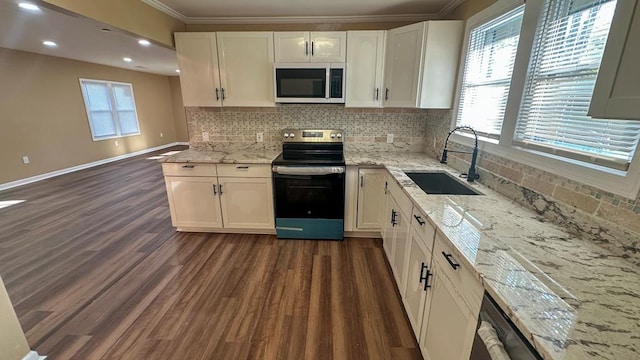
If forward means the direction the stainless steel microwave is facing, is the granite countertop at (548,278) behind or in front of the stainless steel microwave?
in front

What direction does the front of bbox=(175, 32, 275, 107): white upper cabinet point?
toward the camera

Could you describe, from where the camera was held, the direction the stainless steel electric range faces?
facing the viewer

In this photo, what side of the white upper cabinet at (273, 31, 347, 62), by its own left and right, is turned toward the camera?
front

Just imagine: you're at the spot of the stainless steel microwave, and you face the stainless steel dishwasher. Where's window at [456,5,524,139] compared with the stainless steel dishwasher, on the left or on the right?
left

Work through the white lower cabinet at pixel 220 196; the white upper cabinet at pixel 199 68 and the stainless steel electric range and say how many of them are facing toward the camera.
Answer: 3

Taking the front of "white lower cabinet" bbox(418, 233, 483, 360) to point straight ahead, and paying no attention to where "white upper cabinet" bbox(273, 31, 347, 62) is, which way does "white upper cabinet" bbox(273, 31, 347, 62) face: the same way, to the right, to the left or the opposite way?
to the left
